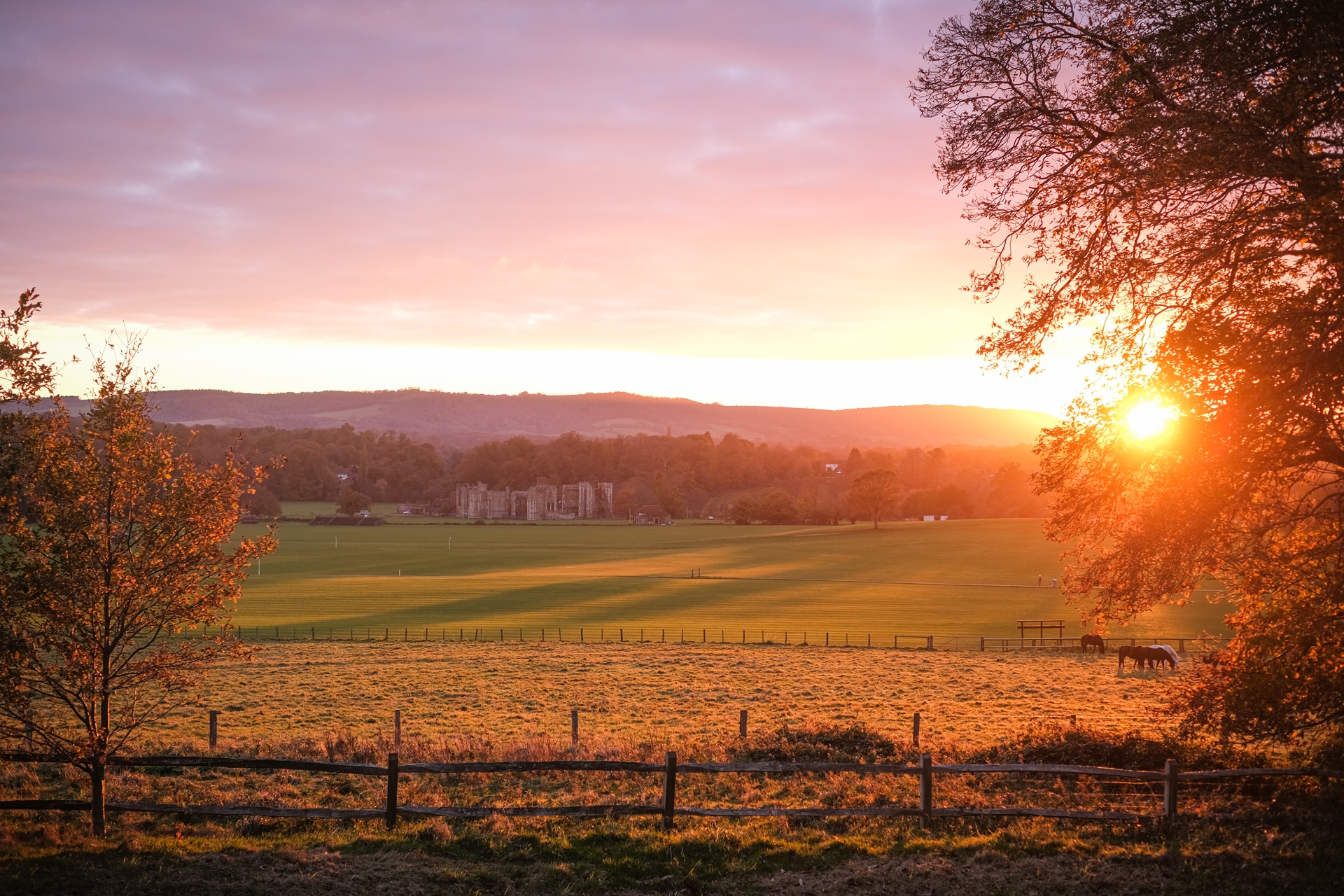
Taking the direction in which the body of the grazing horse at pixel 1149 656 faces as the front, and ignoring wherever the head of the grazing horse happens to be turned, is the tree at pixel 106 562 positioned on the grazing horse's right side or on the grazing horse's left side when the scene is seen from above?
on the grazing horse's right side

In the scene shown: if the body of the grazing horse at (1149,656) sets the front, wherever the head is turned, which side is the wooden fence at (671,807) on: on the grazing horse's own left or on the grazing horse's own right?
on the grazing horse's own right

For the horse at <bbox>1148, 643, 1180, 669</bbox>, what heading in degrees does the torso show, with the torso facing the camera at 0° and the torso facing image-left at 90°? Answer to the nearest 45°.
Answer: approximately 270°

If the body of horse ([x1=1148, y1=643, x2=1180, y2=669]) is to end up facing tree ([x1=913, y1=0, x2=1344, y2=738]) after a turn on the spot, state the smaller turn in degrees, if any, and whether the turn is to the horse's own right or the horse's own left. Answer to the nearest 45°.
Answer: approximately 90° to the horse's own right

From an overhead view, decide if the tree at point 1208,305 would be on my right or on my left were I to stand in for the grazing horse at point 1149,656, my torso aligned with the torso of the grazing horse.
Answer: on my right

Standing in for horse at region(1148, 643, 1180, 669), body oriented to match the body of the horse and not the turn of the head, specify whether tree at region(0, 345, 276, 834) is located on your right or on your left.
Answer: on your right
